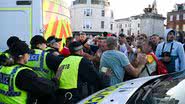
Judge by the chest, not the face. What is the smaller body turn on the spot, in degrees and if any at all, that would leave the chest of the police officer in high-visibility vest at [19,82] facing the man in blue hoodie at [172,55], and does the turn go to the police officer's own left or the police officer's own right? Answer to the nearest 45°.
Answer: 0° — they already face them

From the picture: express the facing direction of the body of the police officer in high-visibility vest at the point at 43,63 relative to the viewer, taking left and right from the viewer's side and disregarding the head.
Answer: facing away from the viewer and to the right of the viewer

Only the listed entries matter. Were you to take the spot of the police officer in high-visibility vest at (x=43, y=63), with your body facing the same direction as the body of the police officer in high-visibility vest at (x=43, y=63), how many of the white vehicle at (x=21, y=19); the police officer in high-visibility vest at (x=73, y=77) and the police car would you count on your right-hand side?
2

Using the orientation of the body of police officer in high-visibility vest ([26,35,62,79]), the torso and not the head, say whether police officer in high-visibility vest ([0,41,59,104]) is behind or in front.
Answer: behind

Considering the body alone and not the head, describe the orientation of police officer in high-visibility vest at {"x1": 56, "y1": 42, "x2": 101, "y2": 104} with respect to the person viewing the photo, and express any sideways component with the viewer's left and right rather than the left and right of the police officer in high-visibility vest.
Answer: facing away from the viewer and to the right of the viewer

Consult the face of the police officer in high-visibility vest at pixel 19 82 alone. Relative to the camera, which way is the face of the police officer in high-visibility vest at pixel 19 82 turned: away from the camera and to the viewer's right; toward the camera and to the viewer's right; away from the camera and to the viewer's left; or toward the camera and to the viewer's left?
away from the camera and to the viewer's right

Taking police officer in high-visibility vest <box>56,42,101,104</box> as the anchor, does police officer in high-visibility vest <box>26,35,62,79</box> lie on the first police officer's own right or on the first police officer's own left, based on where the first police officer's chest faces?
on the first police officer's own left

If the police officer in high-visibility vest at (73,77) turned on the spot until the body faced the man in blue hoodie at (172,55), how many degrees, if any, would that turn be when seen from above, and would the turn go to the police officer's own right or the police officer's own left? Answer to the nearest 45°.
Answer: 0° — they already face them

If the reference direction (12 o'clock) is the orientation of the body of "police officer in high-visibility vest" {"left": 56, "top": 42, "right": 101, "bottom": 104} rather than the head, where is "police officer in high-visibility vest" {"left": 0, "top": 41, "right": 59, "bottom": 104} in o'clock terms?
"police officer in high-visibility vest" {"left": 0, "top": 41, "right": 59, "bottom": 104} is roughly at 6 o'clock from "police officer in high-visibility vest" {"left": 56, "top": 42, "right": 101, "bottom": 104}.

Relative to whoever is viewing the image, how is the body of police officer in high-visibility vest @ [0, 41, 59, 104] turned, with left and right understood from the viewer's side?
facing away from the viewer and to the right of the viewer
